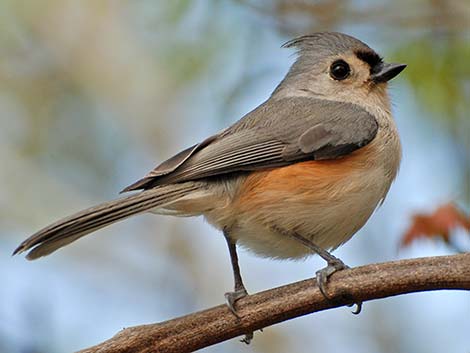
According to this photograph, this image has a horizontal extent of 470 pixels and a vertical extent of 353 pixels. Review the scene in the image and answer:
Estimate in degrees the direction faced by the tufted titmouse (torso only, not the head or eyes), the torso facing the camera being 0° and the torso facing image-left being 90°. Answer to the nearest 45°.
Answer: approximately 270°

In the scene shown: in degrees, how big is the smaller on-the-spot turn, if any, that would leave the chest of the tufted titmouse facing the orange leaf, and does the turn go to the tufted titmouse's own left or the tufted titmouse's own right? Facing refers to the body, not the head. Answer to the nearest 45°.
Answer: approximately 45° to the tufted titmouse's own left
